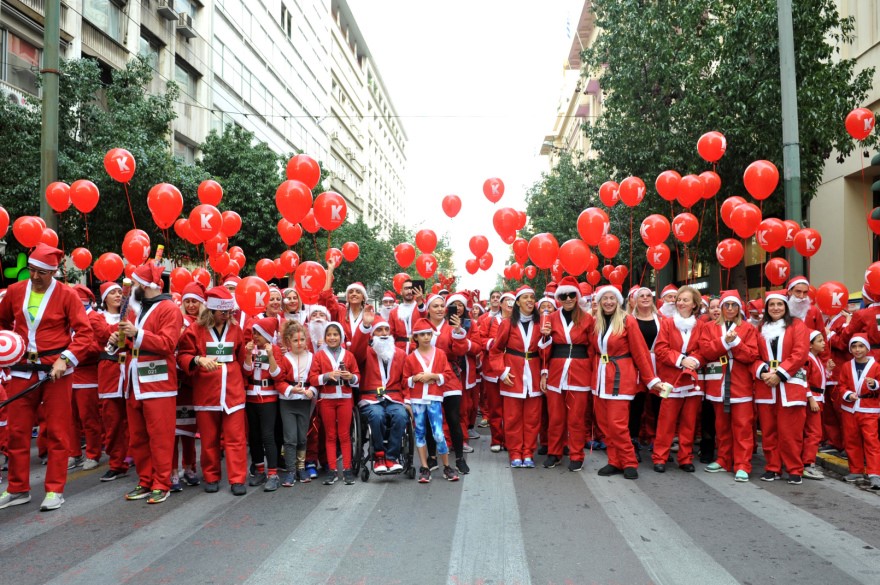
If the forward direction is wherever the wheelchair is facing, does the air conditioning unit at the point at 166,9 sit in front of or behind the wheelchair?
behind

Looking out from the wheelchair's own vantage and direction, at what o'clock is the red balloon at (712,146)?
The red balloon is roughly at 8 o'clock from the wheelchair.

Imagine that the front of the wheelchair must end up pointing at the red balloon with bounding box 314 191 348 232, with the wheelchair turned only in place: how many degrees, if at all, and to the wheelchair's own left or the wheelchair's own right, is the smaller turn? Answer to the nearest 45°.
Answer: approximately 180°

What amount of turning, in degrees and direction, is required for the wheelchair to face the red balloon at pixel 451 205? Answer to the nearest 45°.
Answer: approximately 180°

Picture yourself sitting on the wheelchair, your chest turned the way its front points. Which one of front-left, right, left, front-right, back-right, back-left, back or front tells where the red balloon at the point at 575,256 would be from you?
back-left

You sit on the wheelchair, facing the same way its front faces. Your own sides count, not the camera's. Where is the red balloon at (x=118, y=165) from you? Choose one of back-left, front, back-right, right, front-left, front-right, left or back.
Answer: back-right

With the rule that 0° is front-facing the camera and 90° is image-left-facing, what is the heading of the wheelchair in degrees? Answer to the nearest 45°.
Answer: approximately 0°

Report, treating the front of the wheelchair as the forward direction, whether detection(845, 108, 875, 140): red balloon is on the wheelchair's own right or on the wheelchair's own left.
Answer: on the wheelchair's own left

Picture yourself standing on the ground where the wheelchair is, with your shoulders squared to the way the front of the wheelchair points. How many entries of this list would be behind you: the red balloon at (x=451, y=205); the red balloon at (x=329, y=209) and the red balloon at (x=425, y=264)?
3

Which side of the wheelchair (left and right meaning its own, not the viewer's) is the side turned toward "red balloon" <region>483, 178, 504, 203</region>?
back

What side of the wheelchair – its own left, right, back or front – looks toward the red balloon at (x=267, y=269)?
back

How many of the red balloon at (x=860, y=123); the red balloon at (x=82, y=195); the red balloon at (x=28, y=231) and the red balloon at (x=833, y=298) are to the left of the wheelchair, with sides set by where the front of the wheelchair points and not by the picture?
2

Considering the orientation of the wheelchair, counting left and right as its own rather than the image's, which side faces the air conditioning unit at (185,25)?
back
